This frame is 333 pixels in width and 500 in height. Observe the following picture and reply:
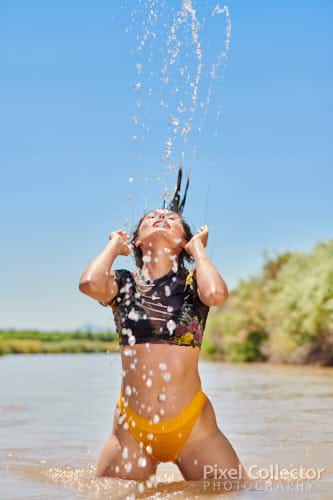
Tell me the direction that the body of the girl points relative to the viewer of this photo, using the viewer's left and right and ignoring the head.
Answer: facing the viewer
